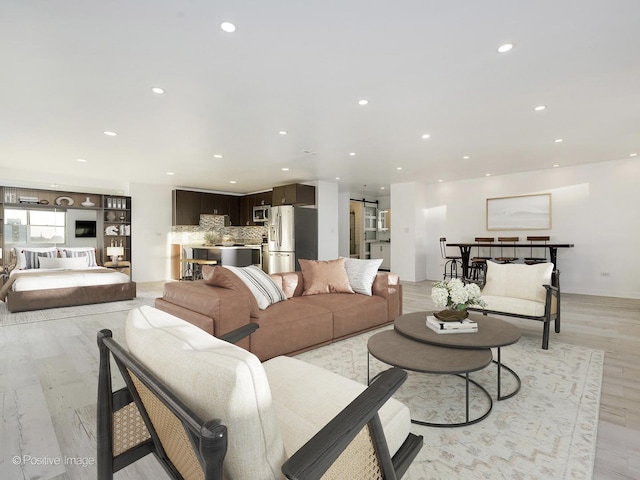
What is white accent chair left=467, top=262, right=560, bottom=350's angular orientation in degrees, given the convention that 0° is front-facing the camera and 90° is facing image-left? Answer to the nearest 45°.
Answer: approximately 45°

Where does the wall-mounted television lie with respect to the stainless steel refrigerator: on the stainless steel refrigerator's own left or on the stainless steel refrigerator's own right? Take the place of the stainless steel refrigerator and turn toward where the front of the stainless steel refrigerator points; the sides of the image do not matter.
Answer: on the stainless steel refrigerator's own right

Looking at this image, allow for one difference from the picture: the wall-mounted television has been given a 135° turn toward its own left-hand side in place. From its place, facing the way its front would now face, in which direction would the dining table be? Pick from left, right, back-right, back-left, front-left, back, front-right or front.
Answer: right

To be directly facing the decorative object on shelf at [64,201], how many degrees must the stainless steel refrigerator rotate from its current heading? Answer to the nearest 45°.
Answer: approximately 45° to its right

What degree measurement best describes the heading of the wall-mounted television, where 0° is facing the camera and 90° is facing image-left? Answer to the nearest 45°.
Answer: approximately 0°

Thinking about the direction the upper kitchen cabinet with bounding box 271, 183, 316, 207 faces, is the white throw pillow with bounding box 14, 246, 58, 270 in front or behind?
in front

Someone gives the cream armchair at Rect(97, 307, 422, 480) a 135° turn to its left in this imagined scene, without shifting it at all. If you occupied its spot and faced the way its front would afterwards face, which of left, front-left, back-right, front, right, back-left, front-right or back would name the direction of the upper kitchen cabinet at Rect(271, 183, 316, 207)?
right

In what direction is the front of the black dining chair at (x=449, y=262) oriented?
to the viewer's right

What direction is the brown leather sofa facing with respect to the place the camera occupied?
facing the viewer and to the right of the viewer

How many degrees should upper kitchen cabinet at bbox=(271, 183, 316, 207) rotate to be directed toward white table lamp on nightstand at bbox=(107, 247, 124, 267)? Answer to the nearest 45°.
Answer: approximately 45° to its right

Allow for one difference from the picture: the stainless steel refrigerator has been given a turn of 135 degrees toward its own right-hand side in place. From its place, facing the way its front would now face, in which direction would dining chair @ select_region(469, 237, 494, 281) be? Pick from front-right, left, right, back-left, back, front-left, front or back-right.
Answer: right

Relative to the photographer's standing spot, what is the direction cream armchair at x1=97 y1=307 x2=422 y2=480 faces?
facing away from the viewer and to the right of the viewer

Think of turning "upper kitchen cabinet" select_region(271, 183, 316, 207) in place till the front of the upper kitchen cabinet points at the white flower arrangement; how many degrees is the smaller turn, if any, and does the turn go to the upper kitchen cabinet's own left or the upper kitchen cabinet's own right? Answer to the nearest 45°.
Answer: approximately 45° to the upper kitchen cabinet's own left

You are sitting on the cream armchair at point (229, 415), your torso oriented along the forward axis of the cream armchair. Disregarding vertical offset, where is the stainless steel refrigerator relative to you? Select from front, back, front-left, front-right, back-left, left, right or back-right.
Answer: front-left

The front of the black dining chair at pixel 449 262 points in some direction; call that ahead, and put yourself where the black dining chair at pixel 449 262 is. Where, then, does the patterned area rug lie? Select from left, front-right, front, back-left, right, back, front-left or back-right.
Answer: right

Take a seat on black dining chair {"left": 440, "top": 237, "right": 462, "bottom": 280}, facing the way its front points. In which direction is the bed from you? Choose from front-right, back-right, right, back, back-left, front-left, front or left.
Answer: back-right
